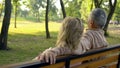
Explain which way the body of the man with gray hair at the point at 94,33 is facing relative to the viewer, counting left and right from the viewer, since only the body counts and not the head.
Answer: facing away from the viewer and to the left of the viewer

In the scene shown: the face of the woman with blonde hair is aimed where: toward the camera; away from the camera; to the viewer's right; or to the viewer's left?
away from the camera

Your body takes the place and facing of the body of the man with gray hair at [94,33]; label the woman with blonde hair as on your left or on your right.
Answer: on your left
